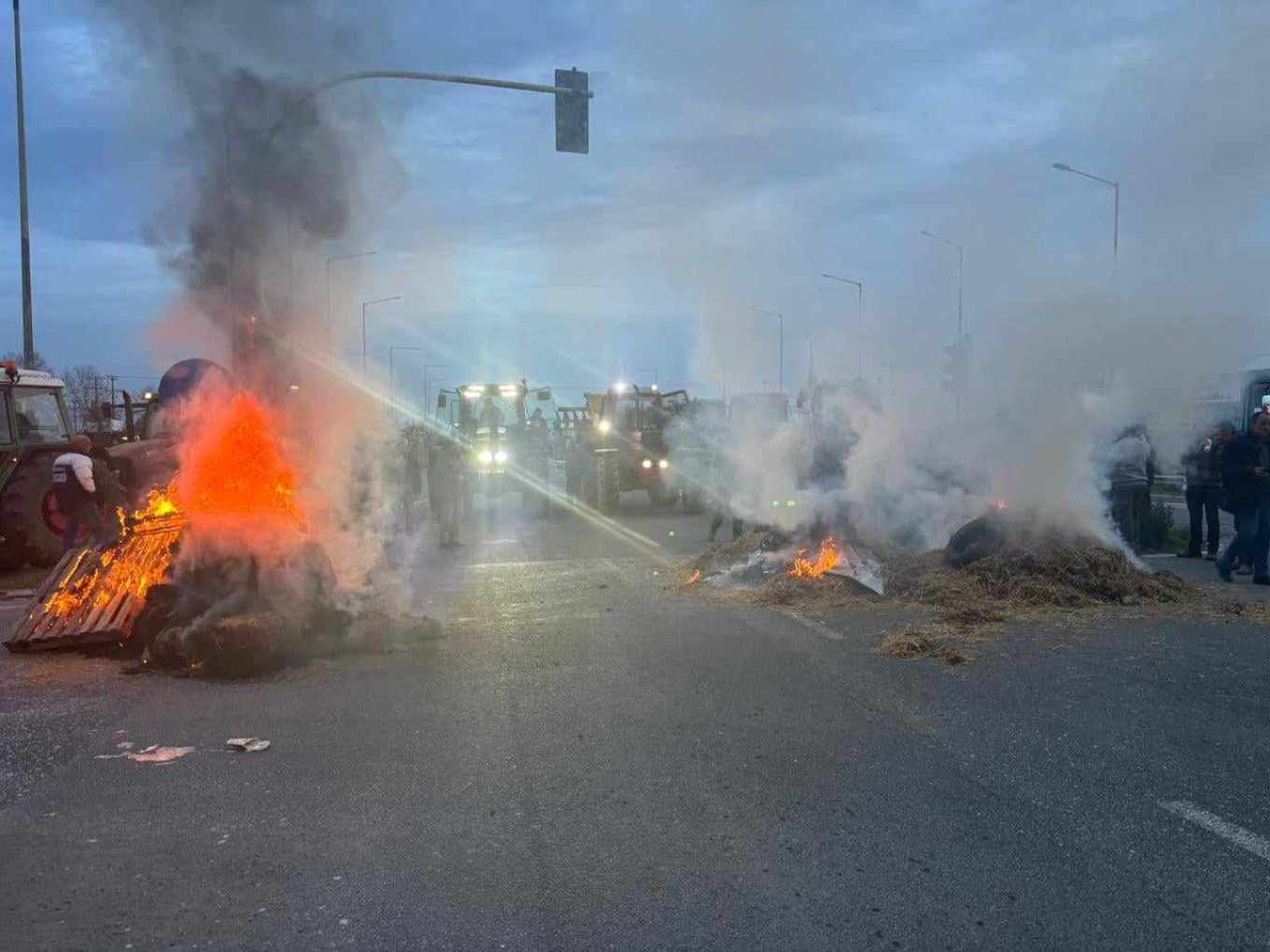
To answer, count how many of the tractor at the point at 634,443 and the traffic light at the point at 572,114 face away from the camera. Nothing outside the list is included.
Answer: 1

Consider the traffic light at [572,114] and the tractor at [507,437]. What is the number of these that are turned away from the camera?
1

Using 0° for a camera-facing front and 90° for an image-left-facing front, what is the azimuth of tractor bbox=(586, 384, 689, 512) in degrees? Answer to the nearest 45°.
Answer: approximately 315°

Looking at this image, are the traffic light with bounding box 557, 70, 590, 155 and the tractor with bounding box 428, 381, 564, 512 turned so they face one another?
yes

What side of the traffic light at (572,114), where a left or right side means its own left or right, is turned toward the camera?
back

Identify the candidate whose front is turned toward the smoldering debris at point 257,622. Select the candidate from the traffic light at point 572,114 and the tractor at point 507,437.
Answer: the tractor

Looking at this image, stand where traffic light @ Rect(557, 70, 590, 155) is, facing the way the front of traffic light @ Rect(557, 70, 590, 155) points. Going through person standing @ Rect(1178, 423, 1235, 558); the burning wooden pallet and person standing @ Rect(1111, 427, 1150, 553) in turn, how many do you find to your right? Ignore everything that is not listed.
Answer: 2

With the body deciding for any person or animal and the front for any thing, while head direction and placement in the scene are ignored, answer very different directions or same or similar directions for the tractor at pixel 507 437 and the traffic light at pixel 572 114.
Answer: very different directions
